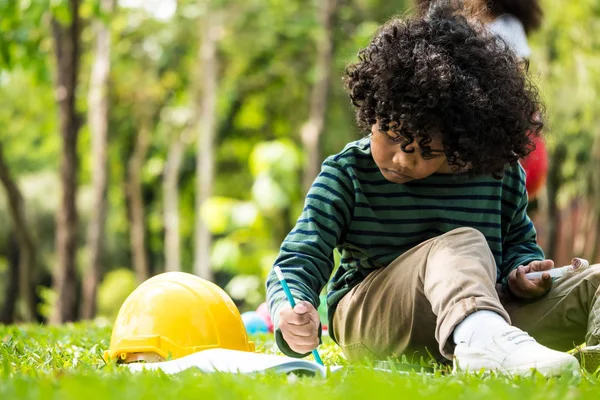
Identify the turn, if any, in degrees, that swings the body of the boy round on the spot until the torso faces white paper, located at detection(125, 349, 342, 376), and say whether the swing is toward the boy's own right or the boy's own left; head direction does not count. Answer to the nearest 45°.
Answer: approximately 45° to the boy's own right

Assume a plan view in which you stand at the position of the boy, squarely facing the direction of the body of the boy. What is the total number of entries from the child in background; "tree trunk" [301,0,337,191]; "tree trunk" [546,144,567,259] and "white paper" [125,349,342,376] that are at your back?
3

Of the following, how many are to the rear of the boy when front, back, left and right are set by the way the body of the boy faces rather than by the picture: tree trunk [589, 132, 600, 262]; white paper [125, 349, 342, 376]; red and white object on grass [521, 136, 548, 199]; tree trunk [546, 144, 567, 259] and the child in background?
4

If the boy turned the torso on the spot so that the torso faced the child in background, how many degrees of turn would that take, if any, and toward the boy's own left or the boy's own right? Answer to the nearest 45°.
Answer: approximately 180°

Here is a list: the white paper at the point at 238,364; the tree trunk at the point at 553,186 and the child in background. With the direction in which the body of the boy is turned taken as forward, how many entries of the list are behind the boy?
2

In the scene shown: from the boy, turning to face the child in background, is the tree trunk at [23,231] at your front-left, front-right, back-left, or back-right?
front-left

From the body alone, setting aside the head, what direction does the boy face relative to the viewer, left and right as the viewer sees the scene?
facing the viewer

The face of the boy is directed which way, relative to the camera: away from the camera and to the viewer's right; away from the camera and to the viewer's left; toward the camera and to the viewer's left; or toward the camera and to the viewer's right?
toward the camera and to the viewer's left

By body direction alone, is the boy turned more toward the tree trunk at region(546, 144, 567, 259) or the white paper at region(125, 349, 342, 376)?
the white paper

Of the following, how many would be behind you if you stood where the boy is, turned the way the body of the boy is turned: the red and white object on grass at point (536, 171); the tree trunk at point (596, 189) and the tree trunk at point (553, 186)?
3

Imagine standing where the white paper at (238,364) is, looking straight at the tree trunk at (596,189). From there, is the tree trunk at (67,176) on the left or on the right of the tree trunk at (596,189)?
left

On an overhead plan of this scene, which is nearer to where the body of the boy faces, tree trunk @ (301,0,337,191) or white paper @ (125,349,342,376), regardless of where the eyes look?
the white paper

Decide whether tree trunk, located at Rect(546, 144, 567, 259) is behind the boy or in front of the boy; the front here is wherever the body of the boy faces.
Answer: behind
